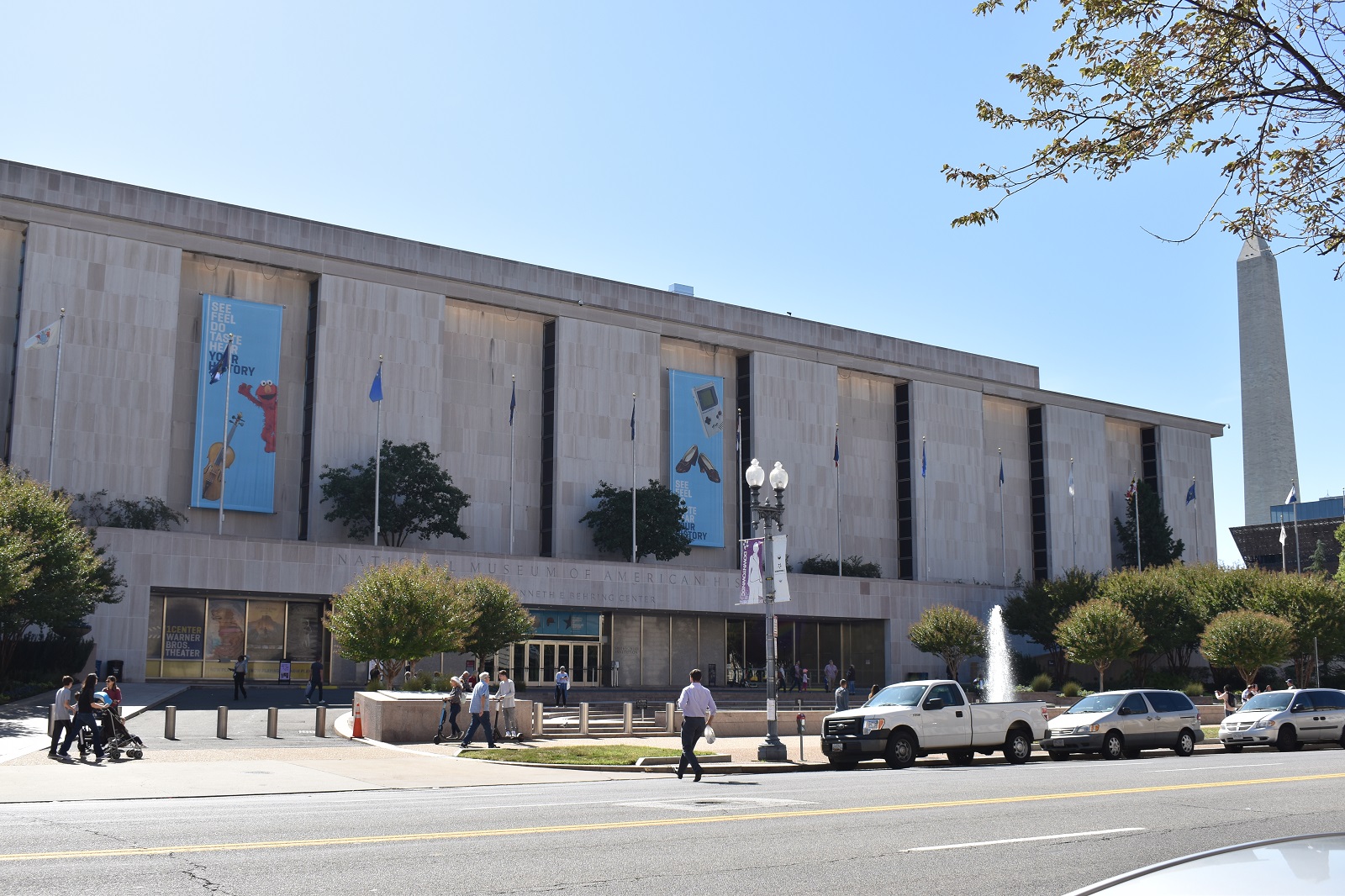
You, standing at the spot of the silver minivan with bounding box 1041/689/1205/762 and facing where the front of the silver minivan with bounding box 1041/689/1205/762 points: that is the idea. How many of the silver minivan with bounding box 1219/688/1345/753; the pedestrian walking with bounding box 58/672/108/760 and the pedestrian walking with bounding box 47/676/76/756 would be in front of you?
2

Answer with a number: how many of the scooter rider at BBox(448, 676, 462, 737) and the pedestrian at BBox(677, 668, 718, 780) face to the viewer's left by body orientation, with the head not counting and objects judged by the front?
1

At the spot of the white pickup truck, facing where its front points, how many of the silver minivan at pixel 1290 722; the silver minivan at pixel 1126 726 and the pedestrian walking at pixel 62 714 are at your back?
2

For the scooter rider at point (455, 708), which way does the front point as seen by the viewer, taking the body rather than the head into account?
to the viewer's left

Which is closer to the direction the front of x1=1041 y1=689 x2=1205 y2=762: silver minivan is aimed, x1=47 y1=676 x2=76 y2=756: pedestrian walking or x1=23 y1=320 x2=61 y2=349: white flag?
the pedestrian walking

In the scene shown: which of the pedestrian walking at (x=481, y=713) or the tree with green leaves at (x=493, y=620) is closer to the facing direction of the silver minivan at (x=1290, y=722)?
the pedestrian walking

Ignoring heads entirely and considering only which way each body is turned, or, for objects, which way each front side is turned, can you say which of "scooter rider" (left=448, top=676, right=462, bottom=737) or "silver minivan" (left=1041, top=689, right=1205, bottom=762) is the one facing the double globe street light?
the silver minivan
